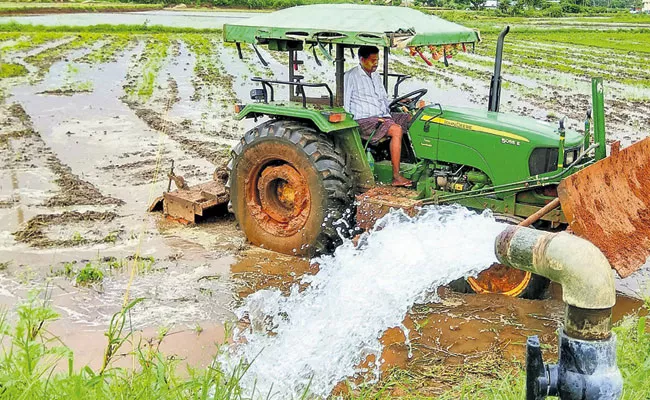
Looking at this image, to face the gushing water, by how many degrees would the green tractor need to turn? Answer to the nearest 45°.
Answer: approximately 45° to its right

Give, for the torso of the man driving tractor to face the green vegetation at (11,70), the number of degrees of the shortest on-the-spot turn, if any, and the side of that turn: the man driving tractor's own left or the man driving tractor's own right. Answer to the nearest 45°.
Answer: approximately 180°

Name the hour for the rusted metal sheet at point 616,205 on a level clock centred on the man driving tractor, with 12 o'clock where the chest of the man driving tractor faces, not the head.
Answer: The rusted metal sheet is roughly at 12 o'clock from the man driving tractor.

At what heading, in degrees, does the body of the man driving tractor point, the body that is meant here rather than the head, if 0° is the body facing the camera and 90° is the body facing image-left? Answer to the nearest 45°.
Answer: approximately 315°

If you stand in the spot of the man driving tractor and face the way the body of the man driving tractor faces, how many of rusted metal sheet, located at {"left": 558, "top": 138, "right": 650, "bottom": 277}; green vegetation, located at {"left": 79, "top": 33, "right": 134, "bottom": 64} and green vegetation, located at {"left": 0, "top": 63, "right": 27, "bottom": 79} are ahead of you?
1

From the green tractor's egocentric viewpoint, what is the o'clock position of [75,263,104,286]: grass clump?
The grass clump is roughly at 4 o'clock from the green tractor.

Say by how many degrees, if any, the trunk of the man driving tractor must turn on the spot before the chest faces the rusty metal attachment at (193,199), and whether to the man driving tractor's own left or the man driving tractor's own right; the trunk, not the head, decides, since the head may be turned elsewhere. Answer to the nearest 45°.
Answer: approximately 135° to the man driving tractor's own right

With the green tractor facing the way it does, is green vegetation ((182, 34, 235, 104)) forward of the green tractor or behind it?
behind

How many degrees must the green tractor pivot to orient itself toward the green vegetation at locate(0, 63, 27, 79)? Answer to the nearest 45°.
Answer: approximately 180°

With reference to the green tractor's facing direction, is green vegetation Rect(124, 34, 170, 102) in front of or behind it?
behind

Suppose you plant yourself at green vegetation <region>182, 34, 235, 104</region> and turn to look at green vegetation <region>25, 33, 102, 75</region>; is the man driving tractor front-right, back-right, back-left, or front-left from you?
back-left
